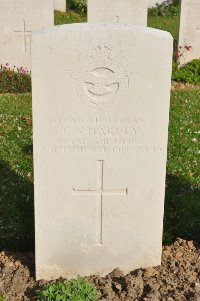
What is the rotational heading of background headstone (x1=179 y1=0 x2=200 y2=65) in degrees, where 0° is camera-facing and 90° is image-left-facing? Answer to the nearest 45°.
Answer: approximately 0°

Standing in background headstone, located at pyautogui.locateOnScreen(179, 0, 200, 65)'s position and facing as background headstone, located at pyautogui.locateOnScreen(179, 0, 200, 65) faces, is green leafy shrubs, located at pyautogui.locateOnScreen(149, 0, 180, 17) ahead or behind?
behind

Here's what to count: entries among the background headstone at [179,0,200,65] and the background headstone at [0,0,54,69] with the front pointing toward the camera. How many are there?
2

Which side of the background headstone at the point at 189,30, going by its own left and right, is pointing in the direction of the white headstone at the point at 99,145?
front

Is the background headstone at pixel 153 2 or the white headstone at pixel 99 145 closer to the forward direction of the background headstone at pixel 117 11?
the white headstone

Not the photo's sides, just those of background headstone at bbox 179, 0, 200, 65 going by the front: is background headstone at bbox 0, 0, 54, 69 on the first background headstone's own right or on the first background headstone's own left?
on the first background headstone's own right

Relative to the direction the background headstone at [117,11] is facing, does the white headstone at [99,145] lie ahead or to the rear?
ahead
